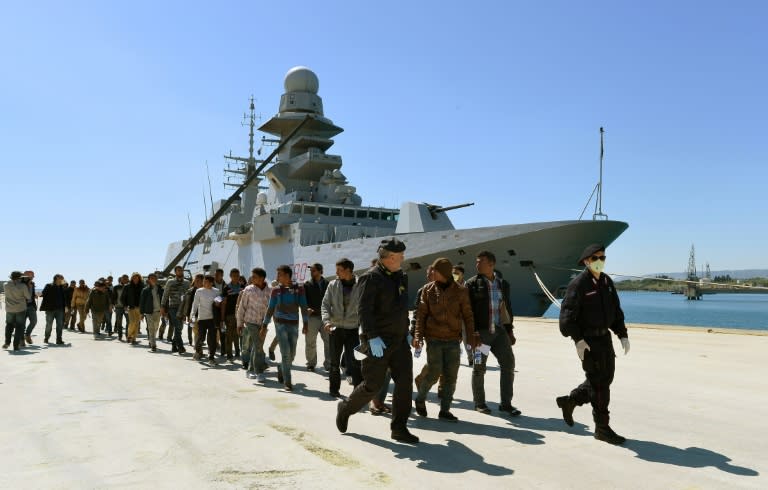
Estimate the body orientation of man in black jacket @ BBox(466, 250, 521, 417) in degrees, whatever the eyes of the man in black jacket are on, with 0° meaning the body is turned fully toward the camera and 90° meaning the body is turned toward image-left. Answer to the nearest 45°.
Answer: approximately 315°

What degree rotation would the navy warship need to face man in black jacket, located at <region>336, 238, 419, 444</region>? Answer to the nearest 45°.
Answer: approximately 45° to its right

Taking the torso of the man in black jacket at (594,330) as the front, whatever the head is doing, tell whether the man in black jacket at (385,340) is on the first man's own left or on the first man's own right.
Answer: on the first man's own right

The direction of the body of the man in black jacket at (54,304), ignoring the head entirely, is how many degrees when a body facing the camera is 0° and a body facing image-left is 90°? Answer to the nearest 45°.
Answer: approximately 315°

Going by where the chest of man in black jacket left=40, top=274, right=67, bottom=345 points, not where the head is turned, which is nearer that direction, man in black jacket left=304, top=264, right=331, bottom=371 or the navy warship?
the man in black jacket

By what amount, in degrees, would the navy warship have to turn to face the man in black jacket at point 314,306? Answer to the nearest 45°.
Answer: approximately 45° to its right

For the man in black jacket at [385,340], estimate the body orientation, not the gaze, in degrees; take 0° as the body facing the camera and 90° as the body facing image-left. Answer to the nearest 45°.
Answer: approximately 315°
